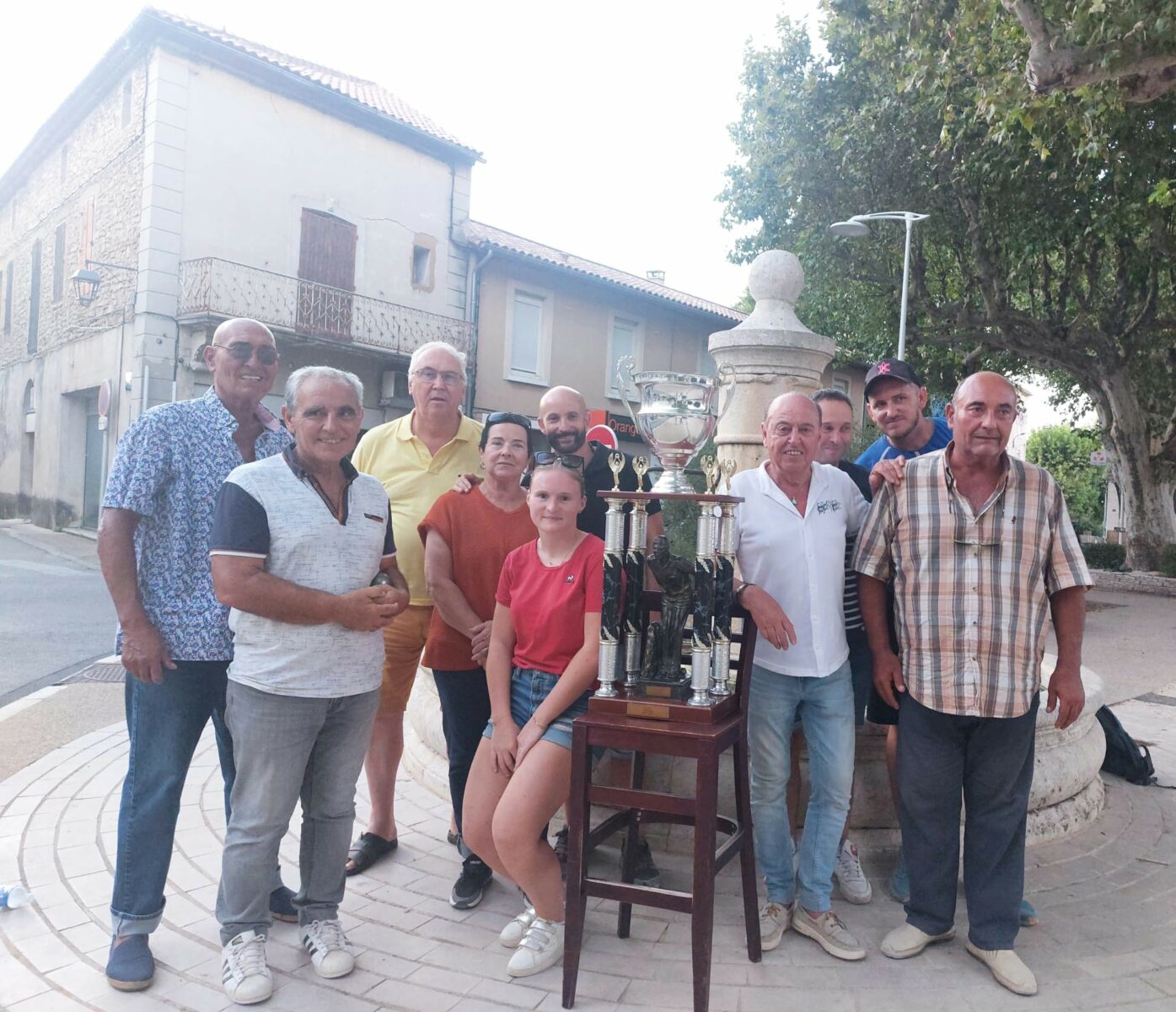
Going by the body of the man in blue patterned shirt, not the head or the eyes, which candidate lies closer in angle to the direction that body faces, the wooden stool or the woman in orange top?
the wooden stool

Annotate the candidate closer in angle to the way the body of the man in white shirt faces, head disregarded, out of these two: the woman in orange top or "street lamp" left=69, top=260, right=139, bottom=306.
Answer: the woman in orange top

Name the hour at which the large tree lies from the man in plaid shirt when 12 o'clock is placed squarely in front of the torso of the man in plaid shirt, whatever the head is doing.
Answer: The large tree is roughly at 6 o'clock from the man in plaid shirt.

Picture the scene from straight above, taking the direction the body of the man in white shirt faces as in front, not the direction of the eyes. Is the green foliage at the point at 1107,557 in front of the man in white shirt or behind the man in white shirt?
behind

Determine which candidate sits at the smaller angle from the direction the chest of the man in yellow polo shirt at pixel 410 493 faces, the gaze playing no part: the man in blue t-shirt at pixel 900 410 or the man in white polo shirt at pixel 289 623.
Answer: the man in white polo shirt

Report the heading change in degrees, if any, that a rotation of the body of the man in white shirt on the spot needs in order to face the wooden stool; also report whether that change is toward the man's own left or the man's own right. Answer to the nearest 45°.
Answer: approximately 45° to the man's own right

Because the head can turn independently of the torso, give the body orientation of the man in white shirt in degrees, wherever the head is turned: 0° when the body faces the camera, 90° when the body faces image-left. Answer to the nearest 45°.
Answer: approximately 0°

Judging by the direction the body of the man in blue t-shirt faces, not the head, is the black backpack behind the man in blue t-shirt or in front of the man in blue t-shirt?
behind

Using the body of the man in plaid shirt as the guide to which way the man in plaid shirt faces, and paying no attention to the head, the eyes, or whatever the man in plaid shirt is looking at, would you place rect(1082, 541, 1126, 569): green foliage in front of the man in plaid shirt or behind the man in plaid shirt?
behind
